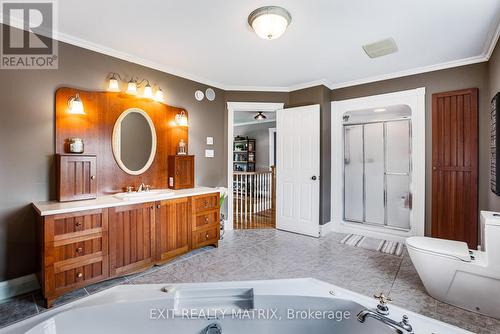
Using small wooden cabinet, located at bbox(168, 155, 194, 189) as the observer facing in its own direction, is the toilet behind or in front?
in front

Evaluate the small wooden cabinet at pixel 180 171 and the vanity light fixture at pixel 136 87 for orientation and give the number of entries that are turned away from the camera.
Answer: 0

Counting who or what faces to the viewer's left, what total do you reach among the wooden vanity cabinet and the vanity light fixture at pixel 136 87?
0

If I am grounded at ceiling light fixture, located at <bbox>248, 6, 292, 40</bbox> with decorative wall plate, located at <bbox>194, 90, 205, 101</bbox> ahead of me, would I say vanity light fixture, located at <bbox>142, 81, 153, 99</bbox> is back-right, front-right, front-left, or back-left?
front-left

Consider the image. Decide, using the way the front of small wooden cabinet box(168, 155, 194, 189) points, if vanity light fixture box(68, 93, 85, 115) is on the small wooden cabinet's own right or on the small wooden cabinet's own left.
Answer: on the small wooden cabinet's own right

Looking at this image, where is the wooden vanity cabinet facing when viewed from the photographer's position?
facing the viewer and to the right of the viewer

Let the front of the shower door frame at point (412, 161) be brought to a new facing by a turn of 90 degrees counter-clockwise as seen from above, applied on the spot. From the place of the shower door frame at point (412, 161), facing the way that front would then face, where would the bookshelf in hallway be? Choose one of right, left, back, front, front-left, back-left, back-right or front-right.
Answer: back

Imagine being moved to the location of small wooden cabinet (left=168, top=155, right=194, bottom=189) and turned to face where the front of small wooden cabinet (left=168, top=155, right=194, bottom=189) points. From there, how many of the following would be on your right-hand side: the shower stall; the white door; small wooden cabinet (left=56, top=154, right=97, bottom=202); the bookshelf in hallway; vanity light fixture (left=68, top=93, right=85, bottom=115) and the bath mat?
2
